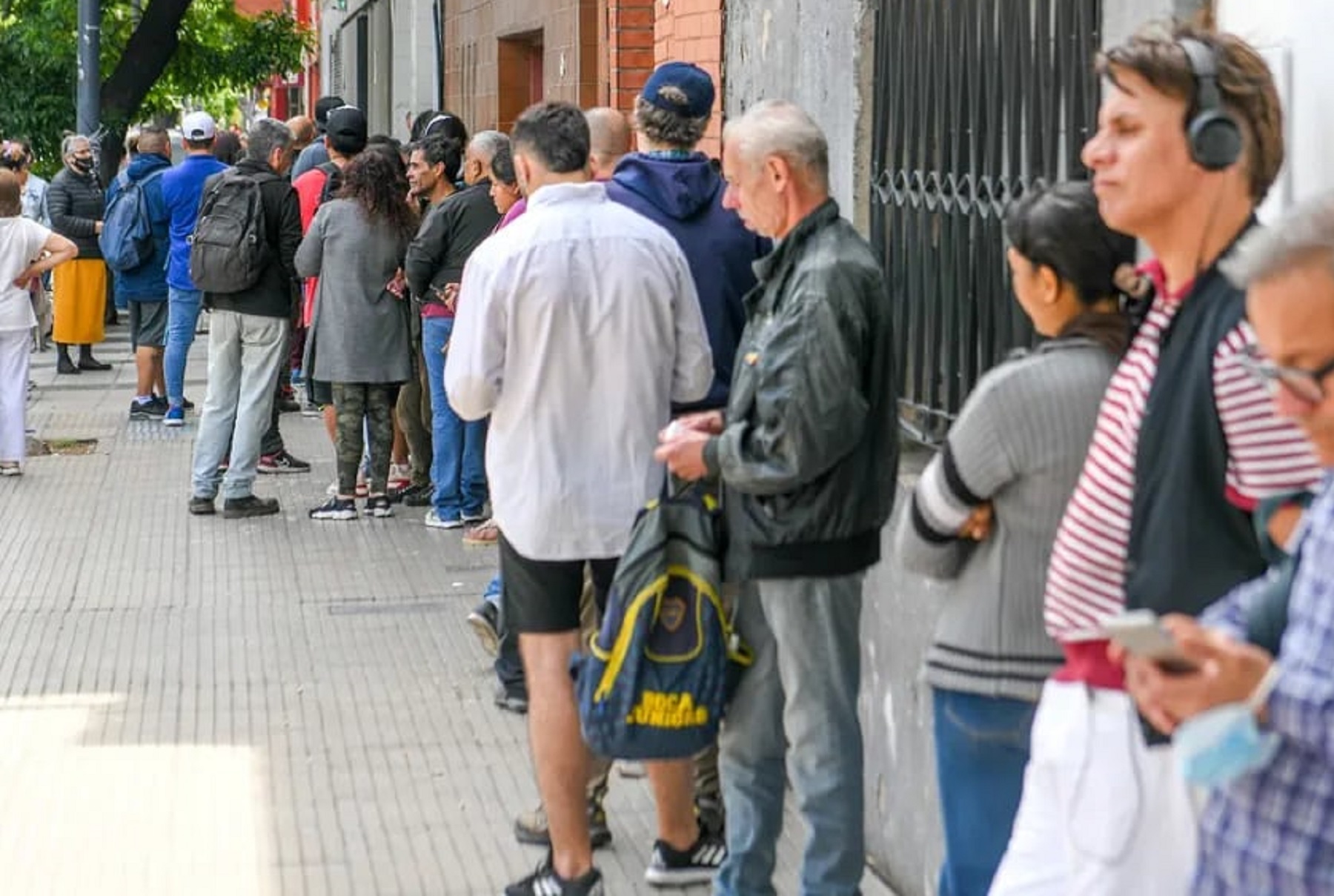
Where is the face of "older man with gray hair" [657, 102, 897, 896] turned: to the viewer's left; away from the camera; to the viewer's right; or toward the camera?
to the viewer's left

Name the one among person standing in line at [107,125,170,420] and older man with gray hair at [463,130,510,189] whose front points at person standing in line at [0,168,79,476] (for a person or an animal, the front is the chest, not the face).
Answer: the older man with gray hair

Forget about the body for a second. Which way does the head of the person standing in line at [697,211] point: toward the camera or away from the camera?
away from the camera

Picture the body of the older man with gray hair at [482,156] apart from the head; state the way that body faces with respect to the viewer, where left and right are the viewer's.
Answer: facing away from the viewer and to the left of the viewer

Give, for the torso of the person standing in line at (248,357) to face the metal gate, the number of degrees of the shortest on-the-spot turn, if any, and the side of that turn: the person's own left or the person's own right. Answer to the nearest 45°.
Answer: approximately 135° to the person's own right

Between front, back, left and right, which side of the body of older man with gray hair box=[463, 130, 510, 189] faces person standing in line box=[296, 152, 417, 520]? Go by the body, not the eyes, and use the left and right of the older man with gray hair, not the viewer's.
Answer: front

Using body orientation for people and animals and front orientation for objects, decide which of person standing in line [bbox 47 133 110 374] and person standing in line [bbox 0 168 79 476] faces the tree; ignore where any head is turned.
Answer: person standing in line [bbox 0 168 79 476]

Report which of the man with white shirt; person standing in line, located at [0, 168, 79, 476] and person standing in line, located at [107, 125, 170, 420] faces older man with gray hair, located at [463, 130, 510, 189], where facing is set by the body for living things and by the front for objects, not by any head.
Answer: the man with white shirt

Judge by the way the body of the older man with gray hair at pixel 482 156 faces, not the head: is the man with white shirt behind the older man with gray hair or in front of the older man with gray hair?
behind

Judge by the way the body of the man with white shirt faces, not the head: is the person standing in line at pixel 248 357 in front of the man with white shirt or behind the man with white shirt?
in front

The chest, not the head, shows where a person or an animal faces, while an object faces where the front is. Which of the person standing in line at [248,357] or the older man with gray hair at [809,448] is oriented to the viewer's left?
the older man with gray hair

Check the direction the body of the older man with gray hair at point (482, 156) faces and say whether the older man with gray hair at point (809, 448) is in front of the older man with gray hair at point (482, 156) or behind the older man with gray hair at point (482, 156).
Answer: behind

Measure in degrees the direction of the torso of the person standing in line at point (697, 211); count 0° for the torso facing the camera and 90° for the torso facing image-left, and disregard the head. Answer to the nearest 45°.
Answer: approximately 180°

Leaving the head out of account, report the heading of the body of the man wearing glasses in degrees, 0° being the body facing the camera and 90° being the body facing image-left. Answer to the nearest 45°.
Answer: approximately 90°

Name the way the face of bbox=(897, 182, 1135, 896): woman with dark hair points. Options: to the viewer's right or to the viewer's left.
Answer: to the viewer's left

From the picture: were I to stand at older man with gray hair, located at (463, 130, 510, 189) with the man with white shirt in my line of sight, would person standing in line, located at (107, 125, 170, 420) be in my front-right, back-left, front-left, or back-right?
back-right

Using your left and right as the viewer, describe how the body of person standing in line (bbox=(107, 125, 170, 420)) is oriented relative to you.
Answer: facing away from the viewer and to the right of the viewer

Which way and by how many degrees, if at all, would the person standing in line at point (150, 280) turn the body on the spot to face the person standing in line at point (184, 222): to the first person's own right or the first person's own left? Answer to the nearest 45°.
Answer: approximately 135° to the first person's own right
